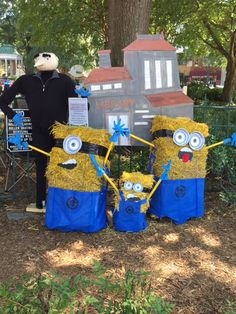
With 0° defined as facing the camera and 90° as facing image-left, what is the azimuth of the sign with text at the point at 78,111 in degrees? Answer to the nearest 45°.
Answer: approximately 0°

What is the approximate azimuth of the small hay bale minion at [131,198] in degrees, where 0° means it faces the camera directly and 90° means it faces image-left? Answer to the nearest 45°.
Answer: approximately 0°

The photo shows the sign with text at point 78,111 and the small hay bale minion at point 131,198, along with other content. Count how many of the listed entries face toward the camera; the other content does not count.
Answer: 2

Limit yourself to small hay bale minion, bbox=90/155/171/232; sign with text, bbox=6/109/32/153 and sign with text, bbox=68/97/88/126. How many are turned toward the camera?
3

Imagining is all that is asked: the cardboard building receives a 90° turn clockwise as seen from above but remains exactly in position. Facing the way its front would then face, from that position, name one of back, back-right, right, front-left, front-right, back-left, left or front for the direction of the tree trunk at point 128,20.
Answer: right

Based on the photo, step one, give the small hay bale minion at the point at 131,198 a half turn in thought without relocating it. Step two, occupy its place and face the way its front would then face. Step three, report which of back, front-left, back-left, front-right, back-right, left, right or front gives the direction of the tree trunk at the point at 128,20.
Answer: front

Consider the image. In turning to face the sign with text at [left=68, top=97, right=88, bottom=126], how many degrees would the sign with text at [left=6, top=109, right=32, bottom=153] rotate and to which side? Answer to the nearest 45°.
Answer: approximately 45° to its left

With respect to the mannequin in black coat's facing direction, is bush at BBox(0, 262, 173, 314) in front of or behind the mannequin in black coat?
in front
